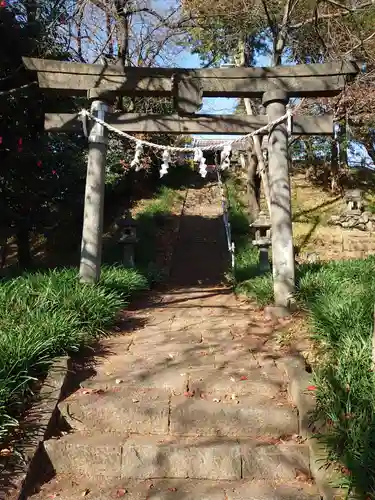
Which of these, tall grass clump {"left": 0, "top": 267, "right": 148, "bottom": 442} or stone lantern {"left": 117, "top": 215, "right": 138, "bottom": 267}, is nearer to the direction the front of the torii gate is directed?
the tall grass clump

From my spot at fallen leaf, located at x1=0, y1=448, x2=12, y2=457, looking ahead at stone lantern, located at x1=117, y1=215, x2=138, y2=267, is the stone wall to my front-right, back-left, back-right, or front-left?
front-right

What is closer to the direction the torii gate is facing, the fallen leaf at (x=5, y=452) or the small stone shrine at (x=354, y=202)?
the fallen leaf

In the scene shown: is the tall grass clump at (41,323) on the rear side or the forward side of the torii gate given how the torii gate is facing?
on the forward side

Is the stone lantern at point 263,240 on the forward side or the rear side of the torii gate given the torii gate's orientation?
on the rear side

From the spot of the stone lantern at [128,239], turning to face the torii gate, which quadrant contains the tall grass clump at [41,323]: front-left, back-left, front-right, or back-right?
front-right

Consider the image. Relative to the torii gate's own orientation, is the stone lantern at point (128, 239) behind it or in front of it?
behind

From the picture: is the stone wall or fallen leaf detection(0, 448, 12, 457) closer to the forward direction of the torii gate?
the fallen leaf

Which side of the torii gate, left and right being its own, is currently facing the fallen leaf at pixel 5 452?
front

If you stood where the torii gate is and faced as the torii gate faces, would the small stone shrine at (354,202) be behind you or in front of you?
behind

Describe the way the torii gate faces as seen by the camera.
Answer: facing the viewer

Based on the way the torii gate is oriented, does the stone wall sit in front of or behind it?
behind
